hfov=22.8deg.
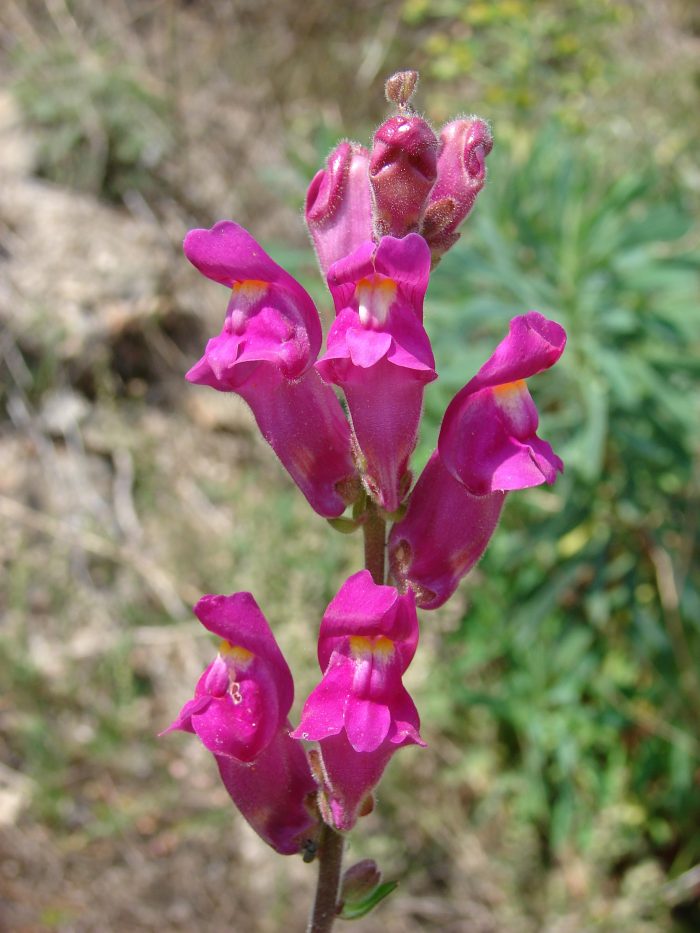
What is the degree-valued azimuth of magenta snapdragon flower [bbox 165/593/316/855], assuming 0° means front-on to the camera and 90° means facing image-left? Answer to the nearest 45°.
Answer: approximately 45°

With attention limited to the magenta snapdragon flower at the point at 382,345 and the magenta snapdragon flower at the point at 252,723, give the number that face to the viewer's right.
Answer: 0

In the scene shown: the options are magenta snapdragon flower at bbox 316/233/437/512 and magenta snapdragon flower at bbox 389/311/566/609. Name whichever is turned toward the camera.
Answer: magenta snapdragon flower at bbox 316/233/437/512

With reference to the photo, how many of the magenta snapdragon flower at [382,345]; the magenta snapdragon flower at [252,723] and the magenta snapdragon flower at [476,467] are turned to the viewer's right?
1

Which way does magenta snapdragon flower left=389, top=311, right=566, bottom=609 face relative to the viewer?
to the viewer's right

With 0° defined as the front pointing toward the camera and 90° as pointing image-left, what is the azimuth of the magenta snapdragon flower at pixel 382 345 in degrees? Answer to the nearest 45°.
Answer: approximately 0°
